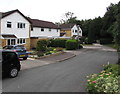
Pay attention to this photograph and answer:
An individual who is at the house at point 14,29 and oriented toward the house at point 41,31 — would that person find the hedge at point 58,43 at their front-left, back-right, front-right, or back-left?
front-right

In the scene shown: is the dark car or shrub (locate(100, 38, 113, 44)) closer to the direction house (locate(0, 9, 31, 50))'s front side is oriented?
the dark car

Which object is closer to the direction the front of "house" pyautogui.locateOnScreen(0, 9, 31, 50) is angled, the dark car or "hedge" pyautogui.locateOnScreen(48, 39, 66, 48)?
the dark car

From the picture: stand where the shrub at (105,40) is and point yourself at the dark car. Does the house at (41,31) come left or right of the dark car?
right

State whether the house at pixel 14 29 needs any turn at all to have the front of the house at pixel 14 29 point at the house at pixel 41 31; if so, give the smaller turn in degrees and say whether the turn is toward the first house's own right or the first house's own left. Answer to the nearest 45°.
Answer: approximately 135° to the first house's own left

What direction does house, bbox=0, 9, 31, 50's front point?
toward the camera

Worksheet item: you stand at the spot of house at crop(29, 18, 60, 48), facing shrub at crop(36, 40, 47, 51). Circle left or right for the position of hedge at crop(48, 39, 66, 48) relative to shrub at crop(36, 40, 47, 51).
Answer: left

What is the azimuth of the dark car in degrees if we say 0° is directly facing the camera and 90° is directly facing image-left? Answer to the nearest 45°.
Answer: approximately 90°

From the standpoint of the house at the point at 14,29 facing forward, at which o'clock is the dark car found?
The dark car is roughly at 12 o'clock from the house.

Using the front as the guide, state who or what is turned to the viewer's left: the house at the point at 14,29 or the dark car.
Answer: the dark car

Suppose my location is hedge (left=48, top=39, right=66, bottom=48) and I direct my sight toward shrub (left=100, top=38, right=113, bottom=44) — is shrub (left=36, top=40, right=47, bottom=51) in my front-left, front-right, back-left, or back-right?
back-right

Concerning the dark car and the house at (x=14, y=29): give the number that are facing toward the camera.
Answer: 1
